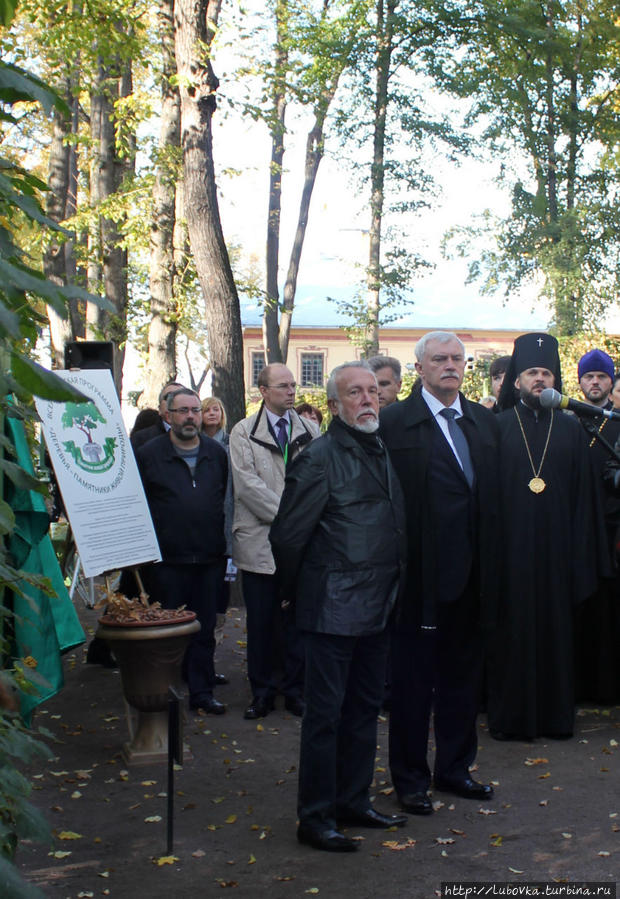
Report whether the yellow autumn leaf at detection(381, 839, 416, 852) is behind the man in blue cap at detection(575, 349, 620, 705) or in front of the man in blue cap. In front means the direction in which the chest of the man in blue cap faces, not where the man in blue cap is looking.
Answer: in front

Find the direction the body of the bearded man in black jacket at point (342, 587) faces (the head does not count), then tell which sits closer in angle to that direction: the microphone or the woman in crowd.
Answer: the microphone

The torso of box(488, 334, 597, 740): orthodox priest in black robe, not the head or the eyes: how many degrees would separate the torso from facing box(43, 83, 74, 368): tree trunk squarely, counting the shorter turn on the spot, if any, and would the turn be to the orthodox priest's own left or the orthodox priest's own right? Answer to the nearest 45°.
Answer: approximately 135° to the orthodox priest's own right

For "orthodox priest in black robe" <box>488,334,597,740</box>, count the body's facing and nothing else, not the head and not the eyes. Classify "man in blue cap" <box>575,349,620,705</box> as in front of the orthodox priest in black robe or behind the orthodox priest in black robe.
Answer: behind

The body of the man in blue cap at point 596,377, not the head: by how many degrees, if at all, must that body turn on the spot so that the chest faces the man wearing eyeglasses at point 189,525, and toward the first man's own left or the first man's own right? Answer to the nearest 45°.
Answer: approximately 45° to the first man's own right

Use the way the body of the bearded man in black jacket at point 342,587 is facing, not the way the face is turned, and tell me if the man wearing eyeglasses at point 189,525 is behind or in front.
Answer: behind

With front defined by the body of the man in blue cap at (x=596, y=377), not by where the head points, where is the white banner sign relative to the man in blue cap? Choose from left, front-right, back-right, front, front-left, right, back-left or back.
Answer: front-right

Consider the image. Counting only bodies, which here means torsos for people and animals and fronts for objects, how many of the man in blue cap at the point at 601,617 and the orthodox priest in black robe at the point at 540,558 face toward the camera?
2

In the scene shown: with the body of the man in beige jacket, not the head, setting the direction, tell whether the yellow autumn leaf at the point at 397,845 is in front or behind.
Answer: in front

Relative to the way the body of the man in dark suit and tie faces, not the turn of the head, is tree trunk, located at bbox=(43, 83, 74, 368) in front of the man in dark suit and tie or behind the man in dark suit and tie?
behind

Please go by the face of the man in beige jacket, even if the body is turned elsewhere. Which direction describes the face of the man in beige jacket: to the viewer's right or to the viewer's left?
to the viewer's right
